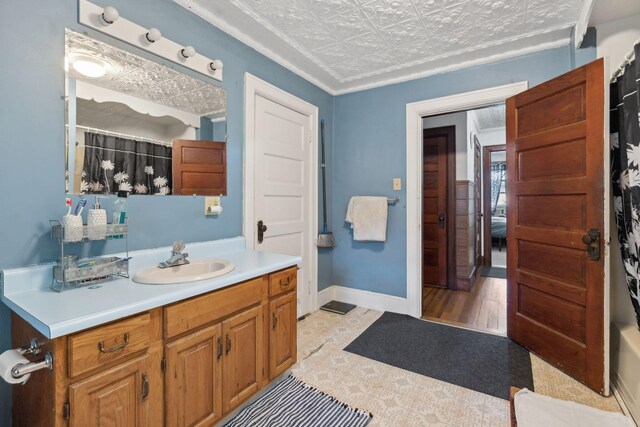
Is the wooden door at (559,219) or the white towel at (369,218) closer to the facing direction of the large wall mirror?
the wooden door

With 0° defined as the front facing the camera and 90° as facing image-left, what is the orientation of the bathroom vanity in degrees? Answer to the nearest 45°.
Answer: approximately 315°

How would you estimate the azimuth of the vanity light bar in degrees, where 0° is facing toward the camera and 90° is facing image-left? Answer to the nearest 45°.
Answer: approximately 315°

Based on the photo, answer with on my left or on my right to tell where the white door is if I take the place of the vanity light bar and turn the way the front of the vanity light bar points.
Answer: on my left

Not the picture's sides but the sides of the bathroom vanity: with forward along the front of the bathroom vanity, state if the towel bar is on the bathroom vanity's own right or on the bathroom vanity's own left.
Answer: on the bathroom vanity's own left
